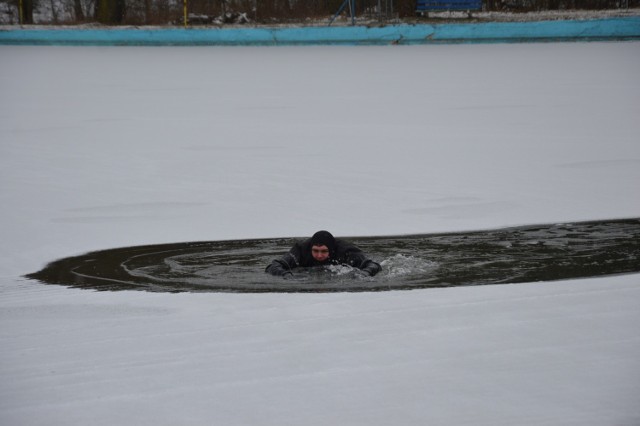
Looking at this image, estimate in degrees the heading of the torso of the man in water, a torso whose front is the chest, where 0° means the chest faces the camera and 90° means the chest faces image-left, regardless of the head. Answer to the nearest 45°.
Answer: approximately 0°
